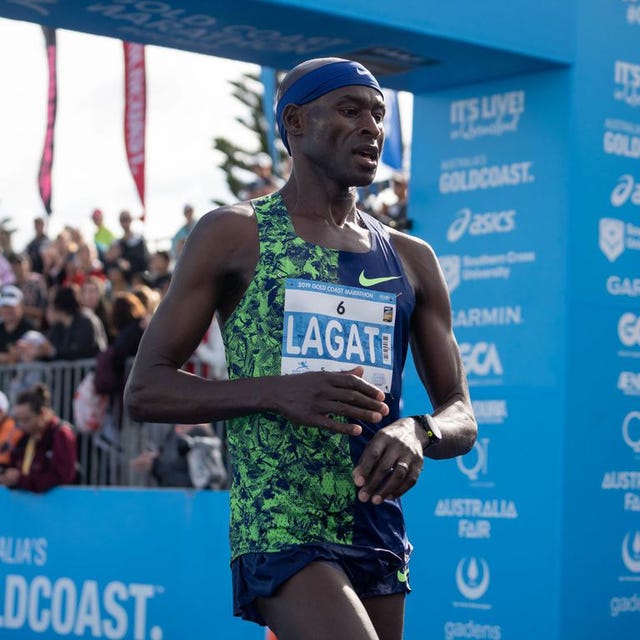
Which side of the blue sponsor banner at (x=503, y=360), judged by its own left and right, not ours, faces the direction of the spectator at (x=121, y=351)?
right

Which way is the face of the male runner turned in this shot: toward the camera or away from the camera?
toward the camera

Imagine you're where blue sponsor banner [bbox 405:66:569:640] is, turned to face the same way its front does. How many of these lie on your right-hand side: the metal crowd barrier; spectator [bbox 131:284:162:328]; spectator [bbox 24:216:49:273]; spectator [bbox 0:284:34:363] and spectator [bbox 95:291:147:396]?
5

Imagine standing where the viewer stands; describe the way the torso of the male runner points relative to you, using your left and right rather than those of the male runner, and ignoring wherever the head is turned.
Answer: facing the viewer and to the right of the viewer

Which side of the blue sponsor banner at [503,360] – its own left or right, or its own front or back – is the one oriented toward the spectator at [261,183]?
right

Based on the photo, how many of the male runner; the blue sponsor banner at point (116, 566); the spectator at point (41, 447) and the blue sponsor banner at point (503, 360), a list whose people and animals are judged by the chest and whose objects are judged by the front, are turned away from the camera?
0

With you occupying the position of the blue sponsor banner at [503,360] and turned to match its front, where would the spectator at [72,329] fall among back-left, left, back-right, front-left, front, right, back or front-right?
right

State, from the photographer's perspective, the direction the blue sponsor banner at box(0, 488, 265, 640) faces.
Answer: facing the viewer

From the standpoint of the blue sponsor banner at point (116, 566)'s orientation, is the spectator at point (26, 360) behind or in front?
behind

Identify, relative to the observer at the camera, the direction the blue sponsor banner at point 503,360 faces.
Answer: facing the viewer and to the left of the viewer

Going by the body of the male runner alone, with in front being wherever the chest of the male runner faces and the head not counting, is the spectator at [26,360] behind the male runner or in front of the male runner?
behind

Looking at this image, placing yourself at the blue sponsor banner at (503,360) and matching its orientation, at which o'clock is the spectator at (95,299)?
The spectator is roughly at 3 o'clock from the blue sponsor banner.

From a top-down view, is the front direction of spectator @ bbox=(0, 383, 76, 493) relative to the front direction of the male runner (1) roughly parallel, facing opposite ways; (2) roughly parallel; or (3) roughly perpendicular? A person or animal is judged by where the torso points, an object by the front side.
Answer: roughly perpendicular

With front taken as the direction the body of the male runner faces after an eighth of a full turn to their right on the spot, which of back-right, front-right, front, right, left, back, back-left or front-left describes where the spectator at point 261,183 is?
back
